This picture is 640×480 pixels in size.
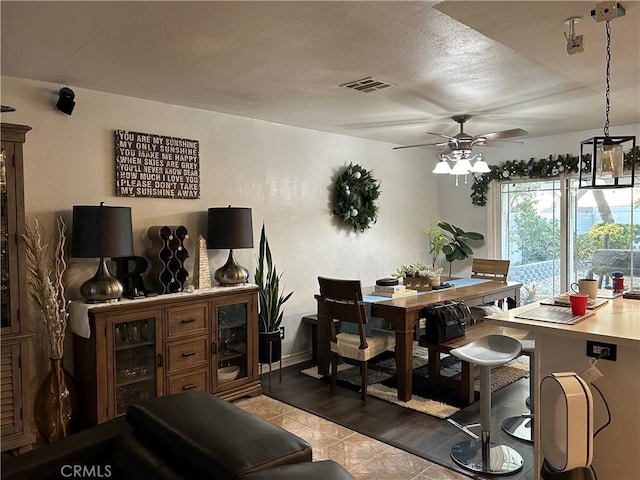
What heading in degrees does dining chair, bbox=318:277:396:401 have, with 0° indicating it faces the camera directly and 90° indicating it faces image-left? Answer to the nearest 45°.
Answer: approximately 225°

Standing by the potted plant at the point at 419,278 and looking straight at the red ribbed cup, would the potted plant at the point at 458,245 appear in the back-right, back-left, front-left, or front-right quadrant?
back-left

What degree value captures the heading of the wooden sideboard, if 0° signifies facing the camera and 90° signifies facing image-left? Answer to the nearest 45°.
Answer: approximately 315°

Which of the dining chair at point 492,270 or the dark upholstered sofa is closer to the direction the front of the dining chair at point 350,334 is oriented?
the dining chair

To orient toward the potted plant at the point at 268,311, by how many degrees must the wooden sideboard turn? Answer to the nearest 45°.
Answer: approximately 90° to its left

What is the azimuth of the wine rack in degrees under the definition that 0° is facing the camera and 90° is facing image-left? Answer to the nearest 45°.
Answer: approximately 315°

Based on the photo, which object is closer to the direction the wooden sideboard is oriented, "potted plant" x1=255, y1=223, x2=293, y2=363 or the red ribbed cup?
the red ribbed cup
